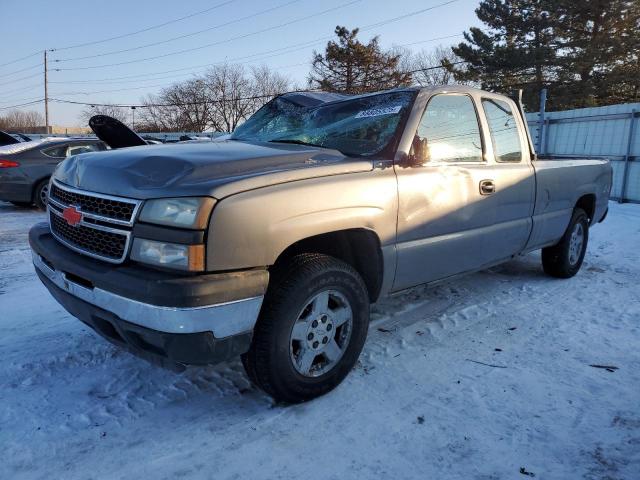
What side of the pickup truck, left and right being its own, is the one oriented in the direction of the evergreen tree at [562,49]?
back

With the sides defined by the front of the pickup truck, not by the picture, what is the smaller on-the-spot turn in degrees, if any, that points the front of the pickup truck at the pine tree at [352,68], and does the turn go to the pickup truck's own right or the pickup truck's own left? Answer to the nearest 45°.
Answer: approximately 135° to the pickup truck's own right

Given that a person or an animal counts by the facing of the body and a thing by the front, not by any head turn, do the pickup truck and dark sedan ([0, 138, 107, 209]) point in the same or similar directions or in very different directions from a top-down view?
very different directions

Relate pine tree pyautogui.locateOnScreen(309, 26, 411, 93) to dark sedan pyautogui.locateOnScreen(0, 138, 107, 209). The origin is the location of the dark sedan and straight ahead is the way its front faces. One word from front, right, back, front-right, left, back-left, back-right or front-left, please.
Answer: front

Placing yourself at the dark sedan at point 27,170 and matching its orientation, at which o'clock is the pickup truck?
The pickup truck is roughly at 4 o'clock from the dark sedan.

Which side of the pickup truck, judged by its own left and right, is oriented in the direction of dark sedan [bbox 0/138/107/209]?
right

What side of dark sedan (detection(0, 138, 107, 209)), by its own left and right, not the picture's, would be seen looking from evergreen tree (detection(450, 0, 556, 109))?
front

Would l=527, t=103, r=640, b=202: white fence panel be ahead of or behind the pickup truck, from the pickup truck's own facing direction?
behind

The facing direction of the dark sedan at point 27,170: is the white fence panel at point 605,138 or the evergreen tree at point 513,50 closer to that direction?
the evergreen tree

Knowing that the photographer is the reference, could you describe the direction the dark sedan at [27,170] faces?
facing away from the viewer and to the right of the viewer

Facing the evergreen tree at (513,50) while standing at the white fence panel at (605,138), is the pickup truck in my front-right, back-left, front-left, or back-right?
back-left
